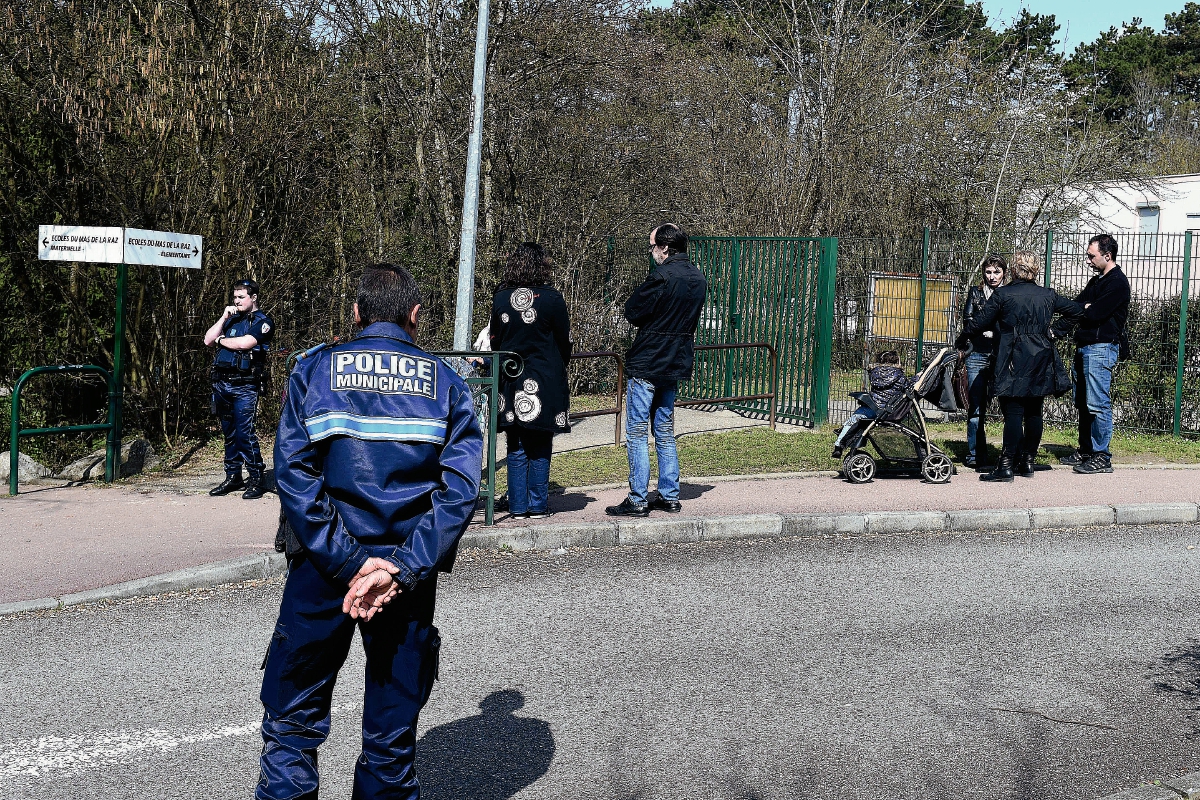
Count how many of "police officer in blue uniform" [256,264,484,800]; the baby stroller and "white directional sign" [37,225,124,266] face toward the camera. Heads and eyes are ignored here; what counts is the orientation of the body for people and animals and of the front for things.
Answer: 1

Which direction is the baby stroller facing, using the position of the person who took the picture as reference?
facing to the left of the viewer

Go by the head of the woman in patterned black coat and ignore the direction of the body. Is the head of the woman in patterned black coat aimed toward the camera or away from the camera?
away from the camera

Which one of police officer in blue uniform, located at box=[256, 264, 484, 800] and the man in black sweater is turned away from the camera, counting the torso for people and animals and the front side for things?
the police officer in blue uniform

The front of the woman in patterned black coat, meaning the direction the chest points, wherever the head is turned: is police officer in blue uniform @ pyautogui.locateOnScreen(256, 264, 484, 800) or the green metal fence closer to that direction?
the green metal fence

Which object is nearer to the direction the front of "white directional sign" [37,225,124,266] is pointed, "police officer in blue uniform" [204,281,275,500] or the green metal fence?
the police officer in blue uniform

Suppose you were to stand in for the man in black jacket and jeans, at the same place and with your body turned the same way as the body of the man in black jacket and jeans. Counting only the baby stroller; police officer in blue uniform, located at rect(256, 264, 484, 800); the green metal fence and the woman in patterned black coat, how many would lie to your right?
2

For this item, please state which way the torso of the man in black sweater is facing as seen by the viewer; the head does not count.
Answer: to the viewer's left

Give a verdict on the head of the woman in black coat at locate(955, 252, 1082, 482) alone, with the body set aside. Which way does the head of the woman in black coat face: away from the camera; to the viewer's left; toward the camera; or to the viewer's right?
away from the camera

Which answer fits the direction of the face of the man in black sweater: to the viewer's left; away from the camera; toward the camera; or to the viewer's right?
to the viewer's left

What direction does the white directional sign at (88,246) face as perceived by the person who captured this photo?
facing the viewer

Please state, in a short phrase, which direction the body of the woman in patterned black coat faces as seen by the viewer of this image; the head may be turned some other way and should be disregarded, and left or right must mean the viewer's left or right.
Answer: facing away from the viewer

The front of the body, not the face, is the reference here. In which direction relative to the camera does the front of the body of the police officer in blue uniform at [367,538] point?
away from the camera

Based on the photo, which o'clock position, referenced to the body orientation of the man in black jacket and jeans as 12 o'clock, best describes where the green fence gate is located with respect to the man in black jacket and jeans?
The green fence gate is roughly at 2 o'clock from the man in black jacket and jeans.

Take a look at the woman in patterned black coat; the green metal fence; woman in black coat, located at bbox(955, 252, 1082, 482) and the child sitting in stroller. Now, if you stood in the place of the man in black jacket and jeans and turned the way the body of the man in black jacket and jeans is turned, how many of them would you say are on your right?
3

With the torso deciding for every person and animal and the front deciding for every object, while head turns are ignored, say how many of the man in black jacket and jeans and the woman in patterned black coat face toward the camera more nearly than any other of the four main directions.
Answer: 0

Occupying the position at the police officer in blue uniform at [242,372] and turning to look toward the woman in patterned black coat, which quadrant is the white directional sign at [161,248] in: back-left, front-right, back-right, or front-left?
back-left
